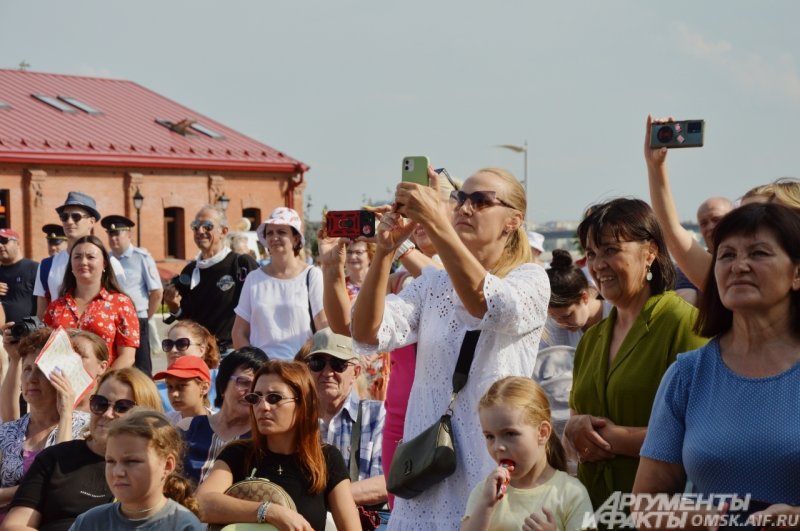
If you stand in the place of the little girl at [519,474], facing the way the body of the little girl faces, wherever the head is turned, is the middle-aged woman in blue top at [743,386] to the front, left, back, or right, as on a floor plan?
left

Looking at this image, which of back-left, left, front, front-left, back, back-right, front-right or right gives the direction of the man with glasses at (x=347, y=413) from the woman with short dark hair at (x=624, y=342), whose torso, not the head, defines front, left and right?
right

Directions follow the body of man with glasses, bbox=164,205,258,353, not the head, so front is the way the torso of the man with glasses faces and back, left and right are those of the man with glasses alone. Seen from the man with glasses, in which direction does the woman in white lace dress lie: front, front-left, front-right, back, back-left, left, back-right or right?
front-left

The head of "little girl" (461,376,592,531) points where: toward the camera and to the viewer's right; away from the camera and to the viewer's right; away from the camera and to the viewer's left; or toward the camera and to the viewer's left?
toward the camera and to the viewer's left

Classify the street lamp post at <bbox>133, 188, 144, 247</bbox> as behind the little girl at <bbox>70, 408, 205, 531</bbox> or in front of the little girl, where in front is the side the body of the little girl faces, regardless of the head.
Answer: behind

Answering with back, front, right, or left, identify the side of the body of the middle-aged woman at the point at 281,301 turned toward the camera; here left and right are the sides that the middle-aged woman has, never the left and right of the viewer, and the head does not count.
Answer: front

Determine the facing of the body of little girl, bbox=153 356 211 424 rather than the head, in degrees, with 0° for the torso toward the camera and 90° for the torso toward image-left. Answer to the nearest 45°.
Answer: approximately 45°

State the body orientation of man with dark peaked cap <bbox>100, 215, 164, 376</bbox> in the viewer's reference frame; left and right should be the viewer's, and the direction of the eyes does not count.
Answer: facing the viewer and to the left of the viewer

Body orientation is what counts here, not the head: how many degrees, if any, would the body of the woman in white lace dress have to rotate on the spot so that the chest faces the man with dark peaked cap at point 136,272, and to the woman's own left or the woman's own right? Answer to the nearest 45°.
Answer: approximately 90° to the woman's own right

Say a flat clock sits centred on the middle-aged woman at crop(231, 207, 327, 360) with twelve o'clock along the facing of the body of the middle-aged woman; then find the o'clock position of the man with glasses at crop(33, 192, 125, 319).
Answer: The man with glasses is roughly at 4 o'clock from the middle-aged woman.

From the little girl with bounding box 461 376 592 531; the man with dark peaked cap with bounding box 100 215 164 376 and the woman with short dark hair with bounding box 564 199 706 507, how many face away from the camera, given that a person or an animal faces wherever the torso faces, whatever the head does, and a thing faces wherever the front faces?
0
